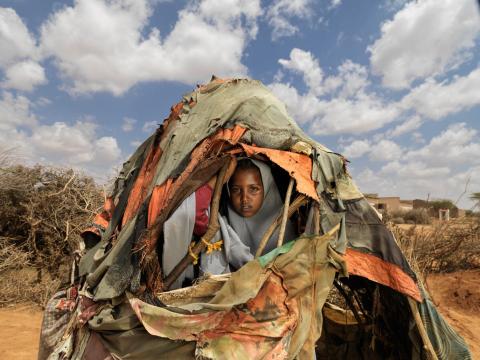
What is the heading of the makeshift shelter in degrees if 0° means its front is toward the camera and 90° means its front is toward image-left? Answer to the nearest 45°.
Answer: approximately 0°

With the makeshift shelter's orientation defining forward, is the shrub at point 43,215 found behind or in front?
behind
